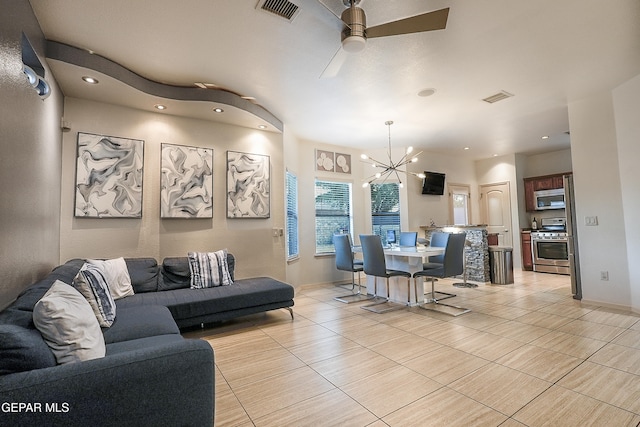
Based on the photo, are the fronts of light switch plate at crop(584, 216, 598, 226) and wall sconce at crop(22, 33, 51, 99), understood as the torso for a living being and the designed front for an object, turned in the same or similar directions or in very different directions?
very different directions

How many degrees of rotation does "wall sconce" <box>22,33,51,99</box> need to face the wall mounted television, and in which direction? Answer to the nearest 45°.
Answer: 0° — it already faces it

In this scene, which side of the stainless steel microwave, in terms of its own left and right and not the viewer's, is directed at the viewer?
front

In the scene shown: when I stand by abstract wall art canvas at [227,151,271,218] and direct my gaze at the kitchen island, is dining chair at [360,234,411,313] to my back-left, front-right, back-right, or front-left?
front-right

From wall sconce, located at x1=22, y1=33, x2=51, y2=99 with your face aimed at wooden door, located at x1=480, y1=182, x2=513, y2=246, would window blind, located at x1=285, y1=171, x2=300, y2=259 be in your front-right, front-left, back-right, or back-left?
front-left

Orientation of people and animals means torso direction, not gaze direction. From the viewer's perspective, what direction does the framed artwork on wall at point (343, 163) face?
toward the camera

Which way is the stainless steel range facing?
toward the camera

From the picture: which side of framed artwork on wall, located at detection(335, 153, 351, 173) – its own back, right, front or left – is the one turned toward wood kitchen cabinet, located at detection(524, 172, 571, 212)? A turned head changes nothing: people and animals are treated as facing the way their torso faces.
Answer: left

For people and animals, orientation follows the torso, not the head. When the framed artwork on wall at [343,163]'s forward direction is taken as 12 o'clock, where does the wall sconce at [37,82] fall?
The wall sconce is roughly at 1 o'clock from the framed artwork on wall.

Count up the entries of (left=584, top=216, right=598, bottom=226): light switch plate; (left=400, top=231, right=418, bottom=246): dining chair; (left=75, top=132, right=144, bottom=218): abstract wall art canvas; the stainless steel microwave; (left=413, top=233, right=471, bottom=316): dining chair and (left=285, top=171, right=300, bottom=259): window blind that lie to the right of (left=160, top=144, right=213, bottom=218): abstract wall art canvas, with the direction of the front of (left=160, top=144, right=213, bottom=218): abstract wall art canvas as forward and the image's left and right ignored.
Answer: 1

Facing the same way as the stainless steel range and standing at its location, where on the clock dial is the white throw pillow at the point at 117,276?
The white throw pillow is roughly at 1 o'clock from the stainless steel range.

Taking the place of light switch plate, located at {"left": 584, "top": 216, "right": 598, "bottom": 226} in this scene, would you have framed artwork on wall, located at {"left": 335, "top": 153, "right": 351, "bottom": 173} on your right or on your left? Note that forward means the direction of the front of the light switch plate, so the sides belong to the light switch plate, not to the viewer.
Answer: on your right

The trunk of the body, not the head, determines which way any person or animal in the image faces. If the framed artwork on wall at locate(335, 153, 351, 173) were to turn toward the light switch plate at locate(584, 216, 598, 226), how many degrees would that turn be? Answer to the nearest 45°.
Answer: approximately 45° to its left
